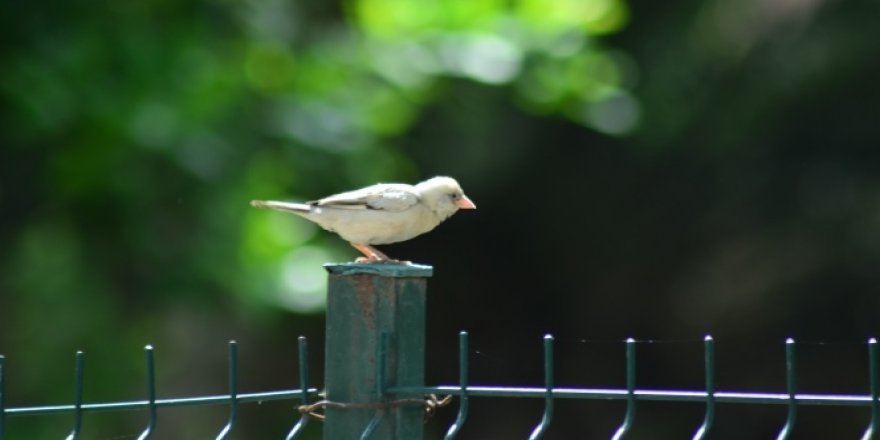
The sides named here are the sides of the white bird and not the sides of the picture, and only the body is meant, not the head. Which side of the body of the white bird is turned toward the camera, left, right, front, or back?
right
